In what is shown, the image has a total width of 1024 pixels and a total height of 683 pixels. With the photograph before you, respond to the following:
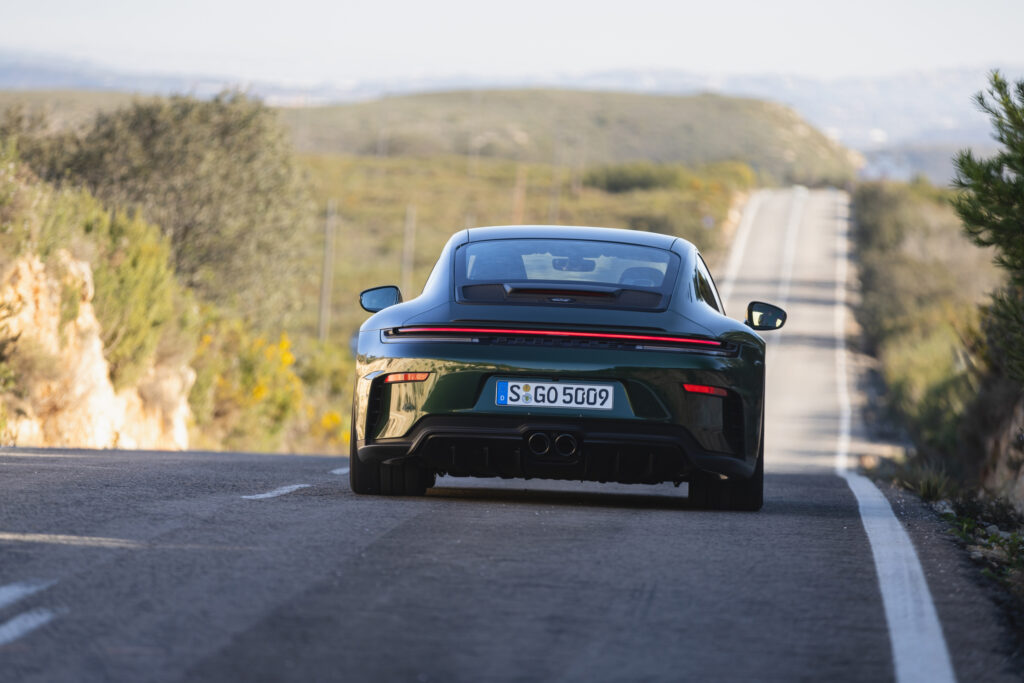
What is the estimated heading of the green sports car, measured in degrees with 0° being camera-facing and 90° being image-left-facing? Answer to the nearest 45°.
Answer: approximately 180°

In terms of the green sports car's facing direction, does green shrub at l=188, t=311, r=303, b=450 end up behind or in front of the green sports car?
in front

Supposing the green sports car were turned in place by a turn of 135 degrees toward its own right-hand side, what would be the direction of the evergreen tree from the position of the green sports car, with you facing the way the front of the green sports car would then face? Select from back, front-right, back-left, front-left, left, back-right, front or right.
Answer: left

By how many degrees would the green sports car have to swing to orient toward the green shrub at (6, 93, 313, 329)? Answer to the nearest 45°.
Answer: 0° — it already faces it
